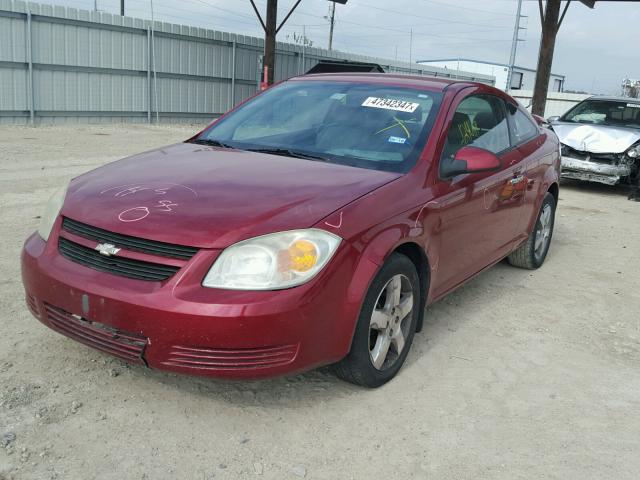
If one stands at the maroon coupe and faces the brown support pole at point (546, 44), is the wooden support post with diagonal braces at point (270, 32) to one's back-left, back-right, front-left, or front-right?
front-left

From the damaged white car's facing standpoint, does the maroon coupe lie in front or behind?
in front

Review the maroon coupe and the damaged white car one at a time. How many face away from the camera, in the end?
0

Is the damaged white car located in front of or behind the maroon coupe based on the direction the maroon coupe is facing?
behind

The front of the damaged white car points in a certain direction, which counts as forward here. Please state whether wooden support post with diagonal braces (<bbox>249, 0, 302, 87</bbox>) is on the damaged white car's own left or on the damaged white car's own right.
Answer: on the damaged white car's own right

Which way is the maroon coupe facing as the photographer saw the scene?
facing the viewer and to the left of the viewer

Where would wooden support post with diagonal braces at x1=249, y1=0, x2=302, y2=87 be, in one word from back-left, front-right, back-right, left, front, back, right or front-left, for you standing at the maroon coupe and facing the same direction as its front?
back-right

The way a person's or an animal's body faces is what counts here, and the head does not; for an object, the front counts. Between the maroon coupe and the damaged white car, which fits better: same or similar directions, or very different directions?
same or similar directions

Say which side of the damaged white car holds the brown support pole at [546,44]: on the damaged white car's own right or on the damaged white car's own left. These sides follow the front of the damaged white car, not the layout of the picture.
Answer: on the damaged white car's own right
